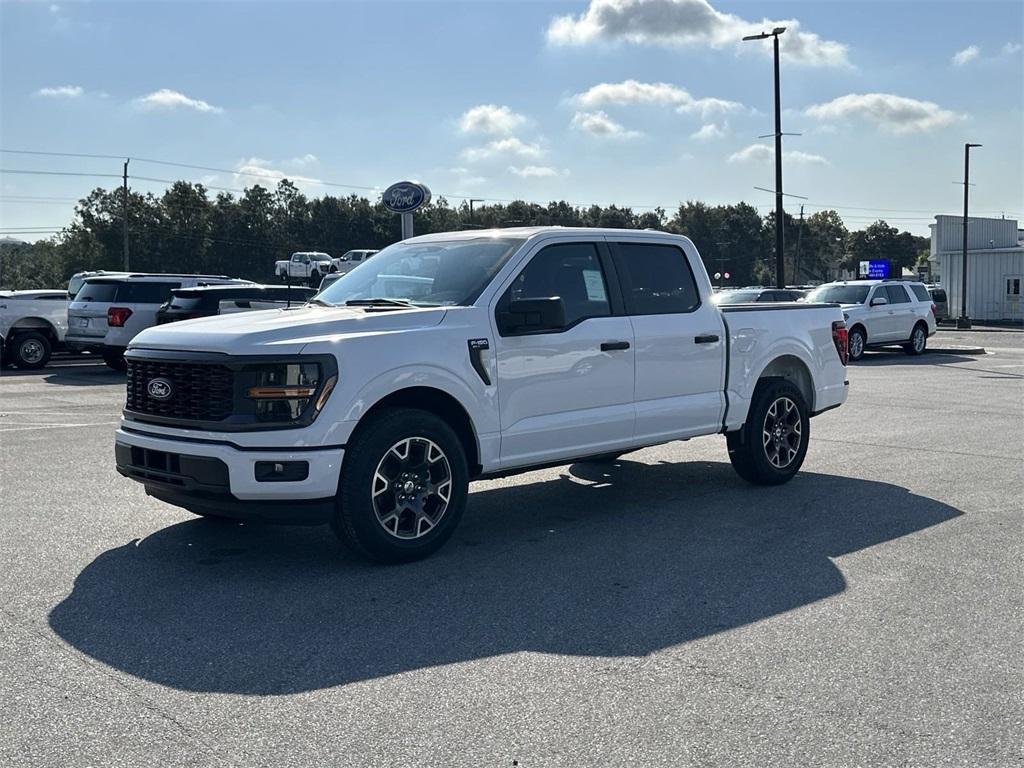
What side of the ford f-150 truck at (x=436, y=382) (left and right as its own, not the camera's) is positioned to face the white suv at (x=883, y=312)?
back

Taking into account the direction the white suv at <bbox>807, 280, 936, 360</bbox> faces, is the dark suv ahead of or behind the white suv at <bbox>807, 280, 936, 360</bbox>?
ahead

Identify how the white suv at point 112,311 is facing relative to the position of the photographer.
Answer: facing away from the viewer and to the right of the viewer

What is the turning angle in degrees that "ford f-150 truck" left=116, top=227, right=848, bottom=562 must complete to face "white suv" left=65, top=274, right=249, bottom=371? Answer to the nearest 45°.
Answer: approximately 90° to its right

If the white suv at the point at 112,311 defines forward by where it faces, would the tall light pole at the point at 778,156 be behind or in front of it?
in front

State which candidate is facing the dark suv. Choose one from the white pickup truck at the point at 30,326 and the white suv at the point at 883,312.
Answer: the white suv

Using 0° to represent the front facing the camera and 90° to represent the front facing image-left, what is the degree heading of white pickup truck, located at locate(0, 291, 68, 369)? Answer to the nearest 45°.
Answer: approximately 90°

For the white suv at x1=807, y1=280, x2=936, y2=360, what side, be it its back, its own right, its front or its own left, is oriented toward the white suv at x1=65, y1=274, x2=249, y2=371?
front

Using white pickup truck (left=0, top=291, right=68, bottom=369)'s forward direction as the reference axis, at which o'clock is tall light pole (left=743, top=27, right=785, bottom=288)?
The tall light pole is roughly at 6 o'clock from the white pickup truck.

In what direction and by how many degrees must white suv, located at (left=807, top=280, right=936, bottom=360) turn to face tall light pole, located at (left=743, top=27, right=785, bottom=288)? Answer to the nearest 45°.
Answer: approximately 90° to its right

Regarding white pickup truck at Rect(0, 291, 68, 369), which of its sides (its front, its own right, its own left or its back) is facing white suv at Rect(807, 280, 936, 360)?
back

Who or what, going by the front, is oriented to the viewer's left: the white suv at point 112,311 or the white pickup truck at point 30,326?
the white pickup truck

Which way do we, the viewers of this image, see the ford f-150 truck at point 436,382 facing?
facing the viewer and to the left of the viewer
